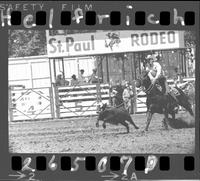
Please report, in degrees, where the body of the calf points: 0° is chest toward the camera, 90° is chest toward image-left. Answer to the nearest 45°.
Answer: approximately 90°

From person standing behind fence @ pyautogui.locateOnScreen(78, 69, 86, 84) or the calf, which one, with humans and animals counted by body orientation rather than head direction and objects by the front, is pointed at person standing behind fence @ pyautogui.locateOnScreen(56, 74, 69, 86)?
the calf

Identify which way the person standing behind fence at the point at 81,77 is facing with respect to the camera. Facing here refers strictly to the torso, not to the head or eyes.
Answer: toward the camera
